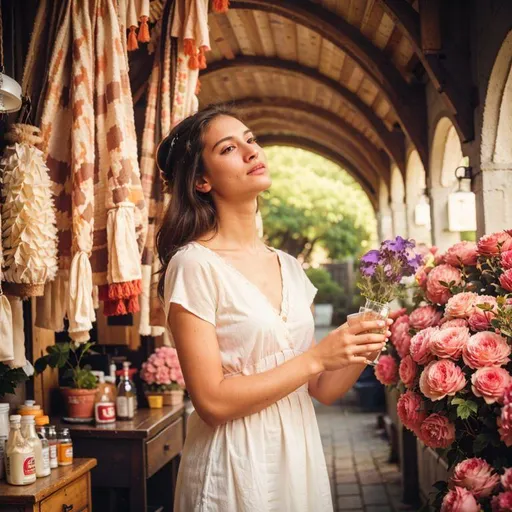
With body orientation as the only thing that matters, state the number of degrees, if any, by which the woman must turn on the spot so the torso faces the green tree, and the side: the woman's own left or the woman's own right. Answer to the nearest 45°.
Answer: approximately 135° to the woman's own left

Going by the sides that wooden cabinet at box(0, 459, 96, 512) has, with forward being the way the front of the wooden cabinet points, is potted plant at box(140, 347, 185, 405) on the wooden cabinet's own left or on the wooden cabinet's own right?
on the wooden cabinet's own left

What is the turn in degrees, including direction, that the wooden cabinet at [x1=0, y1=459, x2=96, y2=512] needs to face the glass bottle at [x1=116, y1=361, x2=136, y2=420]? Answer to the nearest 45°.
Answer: approximately 135° to its left

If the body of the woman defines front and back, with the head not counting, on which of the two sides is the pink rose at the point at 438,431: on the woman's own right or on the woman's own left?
on the woman's own left

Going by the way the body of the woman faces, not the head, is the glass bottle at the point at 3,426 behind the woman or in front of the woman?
behind

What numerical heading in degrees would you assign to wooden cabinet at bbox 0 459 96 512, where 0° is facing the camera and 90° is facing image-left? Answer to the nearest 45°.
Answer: approximately 315°

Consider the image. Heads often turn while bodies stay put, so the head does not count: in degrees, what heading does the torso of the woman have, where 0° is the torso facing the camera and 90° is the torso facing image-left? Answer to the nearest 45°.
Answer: approximately 315°

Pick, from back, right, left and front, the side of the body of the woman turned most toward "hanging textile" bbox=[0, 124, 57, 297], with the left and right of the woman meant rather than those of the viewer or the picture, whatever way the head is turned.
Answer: back

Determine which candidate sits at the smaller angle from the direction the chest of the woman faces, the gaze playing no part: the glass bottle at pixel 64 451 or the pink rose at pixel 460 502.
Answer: the pink rose

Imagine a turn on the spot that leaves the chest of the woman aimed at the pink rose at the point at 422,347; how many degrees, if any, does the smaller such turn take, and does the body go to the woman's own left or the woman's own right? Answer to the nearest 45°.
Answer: approximately 90° to the woman's own left
